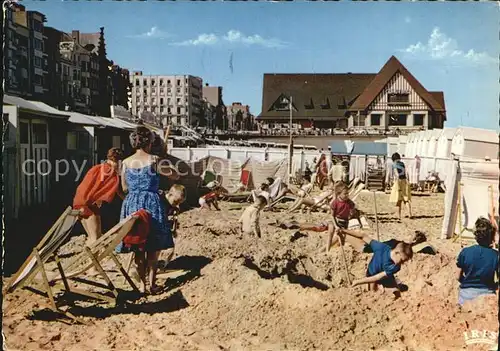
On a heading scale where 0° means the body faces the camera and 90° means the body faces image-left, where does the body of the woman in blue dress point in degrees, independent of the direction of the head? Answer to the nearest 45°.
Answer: approximately 180°

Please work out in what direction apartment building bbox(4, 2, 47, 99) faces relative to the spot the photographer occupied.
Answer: facing the viewer and to the right of the viewer

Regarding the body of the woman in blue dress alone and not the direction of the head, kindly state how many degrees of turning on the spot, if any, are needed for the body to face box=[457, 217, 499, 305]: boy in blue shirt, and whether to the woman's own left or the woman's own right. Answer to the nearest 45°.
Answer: approximately 90° to the woman's own right

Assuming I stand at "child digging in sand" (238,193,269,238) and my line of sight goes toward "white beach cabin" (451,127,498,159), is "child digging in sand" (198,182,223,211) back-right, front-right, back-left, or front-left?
front-left

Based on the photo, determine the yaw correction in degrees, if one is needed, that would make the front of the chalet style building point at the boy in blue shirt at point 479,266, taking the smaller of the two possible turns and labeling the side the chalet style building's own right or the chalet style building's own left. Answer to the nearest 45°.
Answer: approximately 45° to the chalet style building's own left

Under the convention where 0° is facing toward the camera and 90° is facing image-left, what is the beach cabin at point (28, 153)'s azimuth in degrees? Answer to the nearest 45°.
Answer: approximately 315°

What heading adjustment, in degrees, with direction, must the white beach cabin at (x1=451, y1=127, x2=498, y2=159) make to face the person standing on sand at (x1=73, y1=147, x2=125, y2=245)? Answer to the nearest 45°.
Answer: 0° — it already faces them

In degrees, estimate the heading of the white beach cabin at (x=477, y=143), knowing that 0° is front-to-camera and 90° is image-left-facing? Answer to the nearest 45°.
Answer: approximately 45°

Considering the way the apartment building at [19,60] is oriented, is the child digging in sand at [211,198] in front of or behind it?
in front

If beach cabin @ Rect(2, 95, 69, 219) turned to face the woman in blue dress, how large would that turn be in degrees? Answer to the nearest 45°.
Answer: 0° — it already faces them
